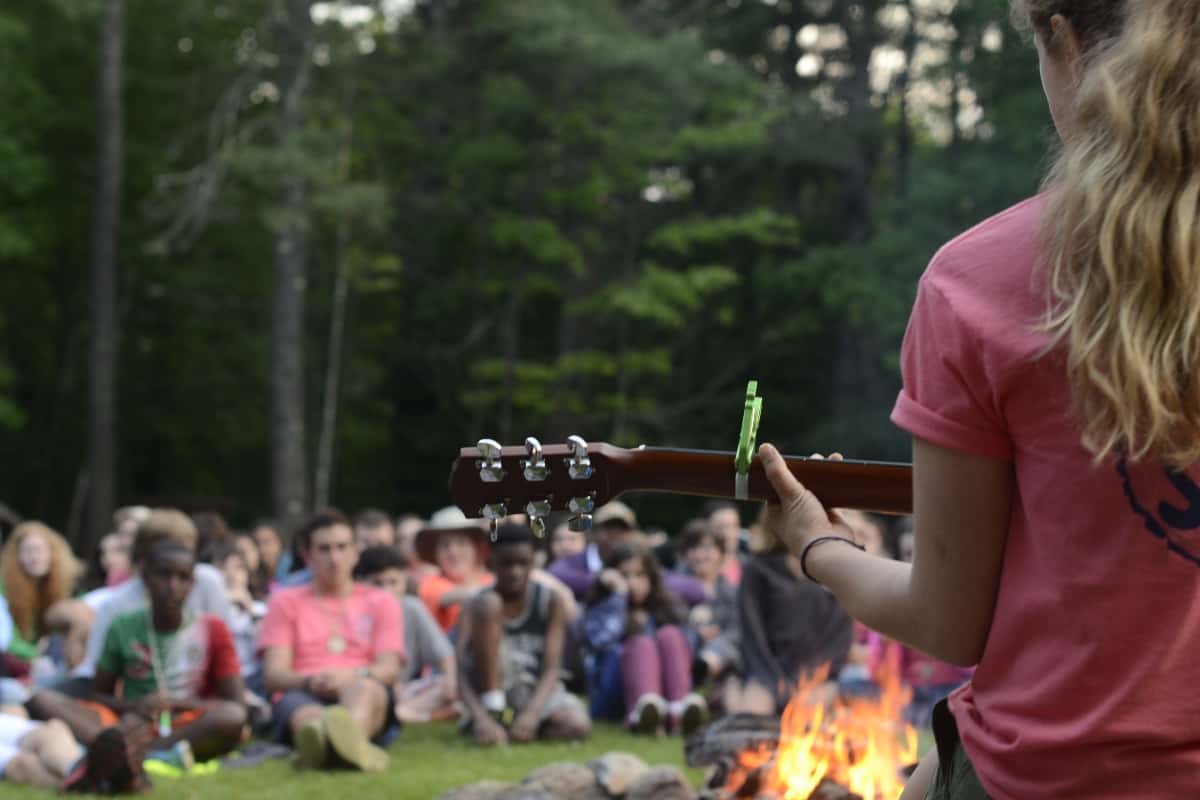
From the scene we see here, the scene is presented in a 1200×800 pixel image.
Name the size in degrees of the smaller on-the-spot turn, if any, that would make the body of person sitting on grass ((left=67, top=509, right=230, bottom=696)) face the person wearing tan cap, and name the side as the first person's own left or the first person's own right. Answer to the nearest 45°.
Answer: approximately 135° to the first person's own left

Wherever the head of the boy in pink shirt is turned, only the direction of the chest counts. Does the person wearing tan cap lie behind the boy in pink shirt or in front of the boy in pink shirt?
behind

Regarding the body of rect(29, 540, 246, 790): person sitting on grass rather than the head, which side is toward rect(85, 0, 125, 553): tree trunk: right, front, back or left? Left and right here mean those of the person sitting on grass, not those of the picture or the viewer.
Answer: back

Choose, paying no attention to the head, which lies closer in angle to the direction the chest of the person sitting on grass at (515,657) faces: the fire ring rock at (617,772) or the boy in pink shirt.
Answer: the fire ring rock

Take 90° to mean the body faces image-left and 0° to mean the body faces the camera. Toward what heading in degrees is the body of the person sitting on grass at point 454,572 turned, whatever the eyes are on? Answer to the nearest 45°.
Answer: approximately 0°

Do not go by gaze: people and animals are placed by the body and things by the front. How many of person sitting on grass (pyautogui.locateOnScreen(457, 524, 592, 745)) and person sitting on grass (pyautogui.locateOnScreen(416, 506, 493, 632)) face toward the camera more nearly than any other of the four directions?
2

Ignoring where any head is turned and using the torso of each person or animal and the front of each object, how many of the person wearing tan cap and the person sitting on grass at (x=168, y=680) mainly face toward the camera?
2

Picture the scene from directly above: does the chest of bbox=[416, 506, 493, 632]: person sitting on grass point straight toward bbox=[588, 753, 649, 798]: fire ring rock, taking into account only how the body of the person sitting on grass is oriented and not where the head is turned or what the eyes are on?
yes

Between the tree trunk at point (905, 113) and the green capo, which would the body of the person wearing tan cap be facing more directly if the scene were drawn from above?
the green capo

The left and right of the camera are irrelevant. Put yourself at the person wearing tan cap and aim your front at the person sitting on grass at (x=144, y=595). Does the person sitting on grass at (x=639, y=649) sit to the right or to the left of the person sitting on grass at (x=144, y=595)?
left

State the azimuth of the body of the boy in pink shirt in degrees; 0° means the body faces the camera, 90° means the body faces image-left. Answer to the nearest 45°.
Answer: approximately 0°
